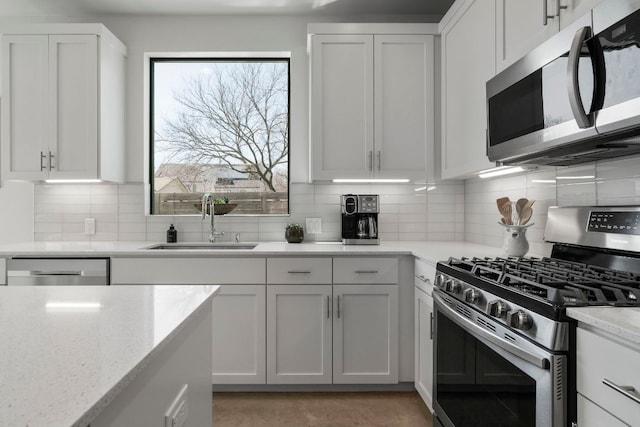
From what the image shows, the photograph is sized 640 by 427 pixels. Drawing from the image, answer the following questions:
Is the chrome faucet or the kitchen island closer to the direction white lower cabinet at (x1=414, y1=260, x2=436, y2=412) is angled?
the chrome faucet

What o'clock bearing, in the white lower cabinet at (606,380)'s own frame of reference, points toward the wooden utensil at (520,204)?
The wooden utensil is roughly at 4 o'clock from the white lower cabinet.

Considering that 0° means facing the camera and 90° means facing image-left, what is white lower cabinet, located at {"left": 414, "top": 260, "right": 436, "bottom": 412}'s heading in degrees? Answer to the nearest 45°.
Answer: approximately 90°

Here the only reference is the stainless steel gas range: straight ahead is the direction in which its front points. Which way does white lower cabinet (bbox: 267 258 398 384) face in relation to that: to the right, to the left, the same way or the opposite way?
to the left

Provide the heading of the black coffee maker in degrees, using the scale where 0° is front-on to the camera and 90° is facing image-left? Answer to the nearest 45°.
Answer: approximately 0°

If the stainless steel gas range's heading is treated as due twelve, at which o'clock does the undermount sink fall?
The undermount sink is roughly at 2 o'clock from the stainless steel gas range.

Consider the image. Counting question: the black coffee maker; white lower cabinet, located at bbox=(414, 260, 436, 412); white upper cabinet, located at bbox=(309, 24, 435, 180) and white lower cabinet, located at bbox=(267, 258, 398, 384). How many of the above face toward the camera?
3

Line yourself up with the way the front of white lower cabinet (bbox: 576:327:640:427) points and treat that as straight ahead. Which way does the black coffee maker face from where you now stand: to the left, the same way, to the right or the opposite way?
to the left

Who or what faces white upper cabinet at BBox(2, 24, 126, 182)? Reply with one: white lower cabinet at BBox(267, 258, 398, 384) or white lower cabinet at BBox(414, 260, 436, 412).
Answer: white lower cabinet at BBox(414, 260, 436, 412)

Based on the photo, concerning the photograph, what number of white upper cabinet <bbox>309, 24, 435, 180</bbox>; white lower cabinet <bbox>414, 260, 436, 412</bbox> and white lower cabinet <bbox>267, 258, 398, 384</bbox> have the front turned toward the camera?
2
